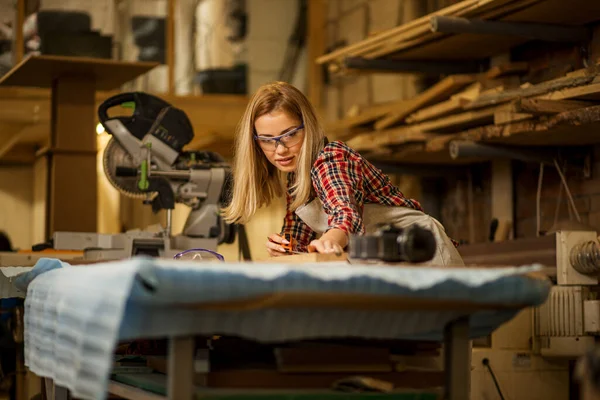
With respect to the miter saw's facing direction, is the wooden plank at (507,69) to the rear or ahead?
to the rear

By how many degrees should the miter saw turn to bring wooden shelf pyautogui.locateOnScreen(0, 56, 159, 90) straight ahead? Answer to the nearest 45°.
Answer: approximately 45° to its right

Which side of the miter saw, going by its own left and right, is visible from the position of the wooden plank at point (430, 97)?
back

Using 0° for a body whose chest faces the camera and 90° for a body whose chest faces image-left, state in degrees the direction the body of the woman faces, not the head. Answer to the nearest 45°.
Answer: approximately 45°

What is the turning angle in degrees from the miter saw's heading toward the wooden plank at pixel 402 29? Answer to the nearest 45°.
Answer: approximately 180°

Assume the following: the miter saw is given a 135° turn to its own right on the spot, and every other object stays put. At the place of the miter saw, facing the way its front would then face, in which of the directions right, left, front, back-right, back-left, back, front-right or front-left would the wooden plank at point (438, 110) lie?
front-right

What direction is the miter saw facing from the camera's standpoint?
to the viewer's left

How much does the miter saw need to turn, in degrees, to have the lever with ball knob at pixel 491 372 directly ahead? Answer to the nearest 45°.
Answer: approximately 135° to its left

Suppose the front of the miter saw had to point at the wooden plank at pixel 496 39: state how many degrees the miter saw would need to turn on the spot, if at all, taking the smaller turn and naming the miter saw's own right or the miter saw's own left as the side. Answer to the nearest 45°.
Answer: approximately 180°

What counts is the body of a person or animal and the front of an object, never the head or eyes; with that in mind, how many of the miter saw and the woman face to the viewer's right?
0
